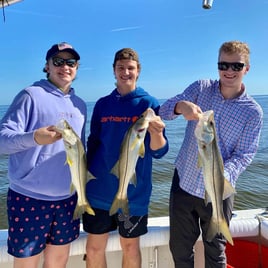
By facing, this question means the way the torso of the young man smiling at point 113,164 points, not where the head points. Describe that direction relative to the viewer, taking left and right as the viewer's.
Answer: facing the viewer

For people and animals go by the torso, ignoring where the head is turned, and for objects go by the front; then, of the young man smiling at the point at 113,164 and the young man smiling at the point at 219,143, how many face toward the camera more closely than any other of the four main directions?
2

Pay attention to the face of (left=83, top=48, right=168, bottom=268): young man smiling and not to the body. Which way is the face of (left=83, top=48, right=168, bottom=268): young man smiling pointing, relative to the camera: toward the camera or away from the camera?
toward the camera

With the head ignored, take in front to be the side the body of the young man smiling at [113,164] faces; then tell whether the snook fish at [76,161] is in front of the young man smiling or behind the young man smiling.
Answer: in front

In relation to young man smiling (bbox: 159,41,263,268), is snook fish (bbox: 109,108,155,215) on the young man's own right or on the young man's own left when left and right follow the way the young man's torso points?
on the young man's own right

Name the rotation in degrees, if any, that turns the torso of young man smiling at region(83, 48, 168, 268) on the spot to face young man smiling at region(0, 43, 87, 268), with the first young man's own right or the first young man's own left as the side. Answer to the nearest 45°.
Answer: approximately 45° to the first young man's own right

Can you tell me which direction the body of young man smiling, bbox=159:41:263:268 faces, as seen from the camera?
toward the camera

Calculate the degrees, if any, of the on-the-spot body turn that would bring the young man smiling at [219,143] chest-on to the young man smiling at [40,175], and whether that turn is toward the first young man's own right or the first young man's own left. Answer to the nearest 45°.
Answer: approximately 45° to the first young man's own right

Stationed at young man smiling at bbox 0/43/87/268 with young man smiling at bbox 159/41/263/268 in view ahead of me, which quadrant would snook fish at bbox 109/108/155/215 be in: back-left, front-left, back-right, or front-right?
front-right

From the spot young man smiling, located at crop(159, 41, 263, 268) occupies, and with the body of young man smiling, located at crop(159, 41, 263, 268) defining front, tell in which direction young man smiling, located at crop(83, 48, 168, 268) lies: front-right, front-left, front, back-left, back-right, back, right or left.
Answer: right

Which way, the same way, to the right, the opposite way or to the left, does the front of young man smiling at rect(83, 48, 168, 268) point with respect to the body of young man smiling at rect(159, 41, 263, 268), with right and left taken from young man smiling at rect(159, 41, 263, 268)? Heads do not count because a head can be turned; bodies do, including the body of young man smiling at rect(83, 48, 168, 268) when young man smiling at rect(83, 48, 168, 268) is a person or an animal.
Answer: the same way

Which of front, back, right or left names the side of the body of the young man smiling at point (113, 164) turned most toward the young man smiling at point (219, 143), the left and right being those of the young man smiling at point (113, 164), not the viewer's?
left

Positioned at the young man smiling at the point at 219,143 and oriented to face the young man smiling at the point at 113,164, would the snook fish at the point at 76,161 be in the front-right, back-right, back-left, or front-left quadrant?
front-left
